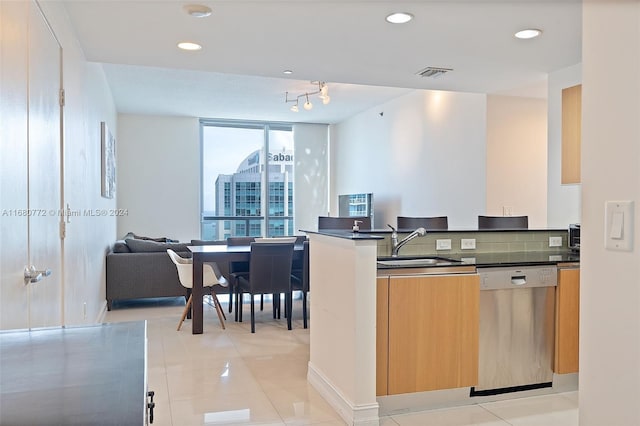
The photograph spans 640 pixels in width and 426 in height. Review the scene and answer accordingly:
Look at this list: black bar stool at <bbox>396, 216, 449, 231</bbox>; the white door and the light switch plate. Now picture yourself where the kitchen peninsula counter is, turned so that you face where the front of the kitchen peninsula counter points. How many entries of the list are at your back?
1

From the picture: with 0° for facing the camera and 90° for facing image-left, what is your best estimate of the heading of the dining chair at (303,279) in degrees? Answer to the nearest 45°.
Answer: approximately 90°

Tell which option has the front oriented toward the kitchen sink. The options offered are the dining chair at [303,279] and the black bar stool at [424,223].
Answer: the black bar stool

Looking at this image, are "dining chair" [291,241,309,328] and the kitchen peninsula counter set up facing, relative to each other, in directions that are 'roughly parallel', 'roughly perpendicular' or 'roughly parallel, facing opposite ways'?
roughly perpendicular

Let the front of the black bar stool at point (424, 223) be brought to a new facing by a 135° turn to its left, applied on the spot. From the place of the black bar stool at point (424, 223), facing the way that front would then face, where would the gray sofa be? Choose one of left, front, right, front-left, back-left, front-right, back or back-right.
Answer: back-left

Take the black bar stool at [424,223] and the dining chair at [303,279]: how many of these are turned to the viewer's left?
1

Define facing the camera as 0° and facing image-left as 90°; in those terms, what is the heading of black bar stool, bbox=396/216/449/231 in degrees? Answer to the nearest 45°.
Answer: approximately 0°

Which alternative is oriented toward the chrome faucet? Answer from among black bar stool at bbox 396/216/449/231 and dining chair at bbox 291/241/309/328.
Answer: the black bar stool

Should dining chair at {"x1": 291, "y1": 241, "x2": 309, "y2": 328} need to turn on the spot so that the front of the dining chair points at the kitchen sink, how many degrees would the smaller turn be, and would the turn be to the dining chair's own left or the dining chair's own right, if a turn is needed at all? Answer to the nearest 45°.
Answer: approximately 90° to the dining chair's own left

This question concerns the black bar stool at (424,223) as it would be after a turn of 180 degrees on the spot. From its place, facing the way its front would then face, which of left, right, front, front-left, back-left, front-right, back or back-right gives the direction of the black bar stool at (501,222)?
right
